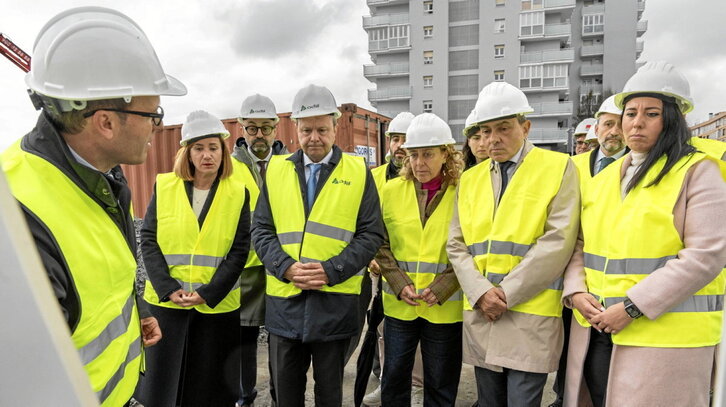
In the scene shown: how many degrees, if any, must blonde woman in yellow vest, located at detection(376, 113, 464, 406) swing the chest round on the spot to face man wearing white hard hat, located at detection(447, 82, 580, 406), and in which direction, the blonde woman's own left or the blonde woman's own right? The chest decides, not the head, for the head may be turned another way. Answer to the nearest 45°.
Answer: approximately 45° to the blonde woman's own left

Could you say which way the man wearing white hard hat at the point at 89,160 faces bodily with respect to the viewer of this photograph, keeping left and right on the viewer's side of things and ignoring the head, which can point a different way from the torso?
facing to the right of the viewer

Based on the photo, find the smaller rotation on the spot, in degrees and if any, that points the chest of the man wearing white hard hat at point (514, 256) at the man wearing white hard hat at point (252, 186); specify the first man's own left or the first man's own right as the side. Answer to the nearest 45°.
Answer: approximately 45° to the first man's own right

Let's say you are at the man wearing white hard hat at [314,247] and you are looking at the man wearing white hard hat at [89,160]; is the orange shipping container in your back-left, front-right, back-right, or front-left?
back-right

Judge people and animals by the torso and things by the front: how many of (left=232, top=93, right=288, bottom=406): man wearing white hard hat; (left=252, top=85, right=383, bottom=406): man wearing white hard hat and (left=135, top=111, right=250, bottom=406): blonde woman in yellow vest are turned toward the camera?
3

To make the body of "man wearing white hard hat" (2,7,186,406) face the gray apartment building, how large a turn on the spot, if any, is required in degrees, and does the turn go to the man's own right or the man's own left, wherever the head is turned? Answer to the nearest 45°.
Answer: approximately 45° to the man's own left

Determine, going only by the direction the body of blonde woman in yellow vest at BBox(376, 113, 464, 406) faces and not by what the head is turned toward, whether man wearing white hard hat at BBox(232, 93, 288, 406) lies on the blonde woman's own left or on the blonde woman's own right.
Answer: on the blonde woman's own right

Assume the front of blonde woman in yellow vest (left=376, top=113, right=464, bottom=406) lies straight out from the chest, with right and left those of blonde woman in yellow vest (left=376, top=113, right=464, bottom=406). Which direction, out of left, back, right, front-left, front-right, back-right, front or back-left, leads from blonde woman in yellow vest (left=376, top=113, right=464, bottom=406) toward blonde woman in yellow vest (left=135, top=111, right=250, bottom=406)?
right

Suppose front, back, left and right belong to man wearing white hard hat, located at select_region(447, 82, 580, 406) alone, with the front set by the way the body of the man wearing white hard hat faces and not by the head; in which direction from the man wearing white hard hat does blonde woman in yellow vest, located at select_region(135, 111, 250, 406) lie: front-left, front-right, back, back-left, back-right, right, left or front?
front-right

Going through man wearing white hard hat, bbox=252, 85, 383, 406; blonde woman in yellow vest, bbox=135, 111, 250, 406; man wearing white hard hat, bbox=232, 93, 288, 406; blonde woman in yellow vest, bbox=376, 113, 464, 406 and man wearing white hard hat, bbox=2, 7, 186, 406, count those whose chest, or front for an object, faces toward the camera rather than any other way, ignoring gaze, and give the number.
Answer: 4

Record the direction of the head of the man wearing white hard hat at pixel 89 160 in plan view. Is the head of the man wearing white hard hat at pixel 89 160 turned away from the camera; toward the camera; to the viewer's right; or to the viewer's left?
to the viewer's right

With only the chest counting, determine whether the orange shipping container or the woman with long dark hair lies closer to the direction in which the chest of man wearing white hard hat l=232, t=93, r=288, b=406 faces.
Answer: the woman with long dark hair

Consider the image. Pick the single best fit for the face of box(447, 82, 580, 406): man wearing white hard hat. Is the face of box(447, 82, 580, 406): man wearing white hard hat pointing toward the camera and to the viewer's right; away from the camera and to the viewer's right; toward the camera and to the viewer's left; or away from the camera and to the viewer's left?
toward the camera and to the viewer's left

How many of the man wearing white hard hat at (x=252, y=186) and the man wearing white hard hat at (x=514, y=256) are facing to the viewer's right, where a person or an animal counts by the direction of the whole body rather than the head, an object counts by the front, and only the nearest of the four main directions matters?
0

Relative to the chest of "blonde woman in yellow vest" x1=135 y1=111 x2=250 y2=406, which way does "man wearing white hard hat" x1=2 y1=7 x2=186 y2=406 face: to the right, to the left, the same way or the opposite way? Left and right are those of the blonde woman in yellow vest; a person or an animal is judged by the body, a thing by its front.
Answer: to the left
